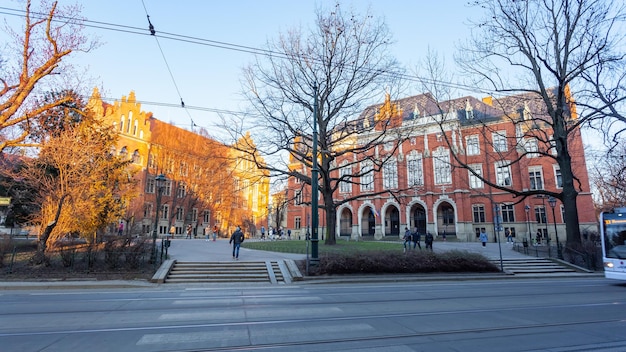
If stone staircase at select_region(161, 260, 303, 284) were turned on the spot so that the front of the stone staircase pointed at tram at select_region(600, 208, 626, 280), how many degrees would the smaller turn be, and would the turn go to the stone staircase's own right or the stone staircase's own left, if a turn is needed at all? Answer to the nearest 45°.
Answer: approximately 90° to the stone staircase's own left

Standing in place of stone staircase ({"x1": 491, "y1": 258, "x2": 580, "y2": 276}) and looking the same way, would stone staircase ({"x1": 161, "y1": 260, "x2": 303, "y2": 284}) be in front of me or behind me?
in front

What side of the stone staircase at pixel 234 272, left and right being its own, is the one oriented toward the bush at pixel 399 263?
left

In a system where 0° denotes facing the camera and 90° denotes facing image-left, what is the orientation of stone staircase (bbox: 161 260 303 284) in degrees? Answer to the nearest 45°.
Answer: approximately 0°

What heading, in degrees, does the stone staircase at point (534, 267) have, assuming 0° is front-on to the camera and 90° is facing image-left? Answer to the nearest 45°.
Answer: approximately 0°

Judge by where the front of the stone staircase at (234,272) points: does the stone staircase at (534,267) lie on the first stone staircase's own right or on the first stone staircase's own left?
on the first stone staircase's own left

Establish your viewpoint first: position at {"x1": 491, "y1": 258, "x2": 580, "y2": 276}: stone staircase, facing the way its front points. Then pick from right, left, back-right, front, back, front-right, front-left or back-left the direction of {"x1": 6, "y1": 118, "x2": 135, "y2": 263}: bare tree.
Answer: front-right

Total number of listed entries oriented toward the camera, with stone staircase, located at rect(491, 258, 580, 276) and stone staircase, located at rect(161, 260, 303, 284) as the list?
2

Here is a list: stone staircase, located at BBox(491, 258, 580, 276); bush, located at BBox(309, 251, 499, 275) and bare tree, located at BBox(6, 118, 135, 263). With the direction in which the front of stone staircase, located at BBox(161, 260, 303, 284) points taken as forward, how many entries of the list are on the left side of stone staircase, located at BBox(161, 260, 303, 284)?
2

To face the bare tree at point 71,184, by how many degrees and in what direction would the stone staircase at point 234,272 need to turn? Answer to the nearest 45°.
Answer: approximately 135° to its right
